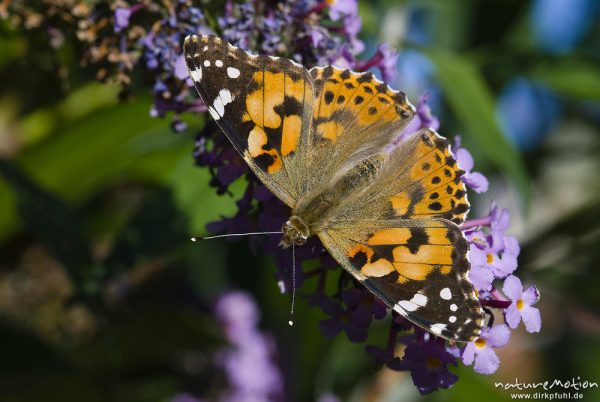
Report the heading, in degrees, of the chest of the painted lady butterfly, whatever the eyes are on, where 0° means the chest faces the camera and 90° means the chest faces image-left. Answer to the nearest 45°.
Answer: approximately 45°
